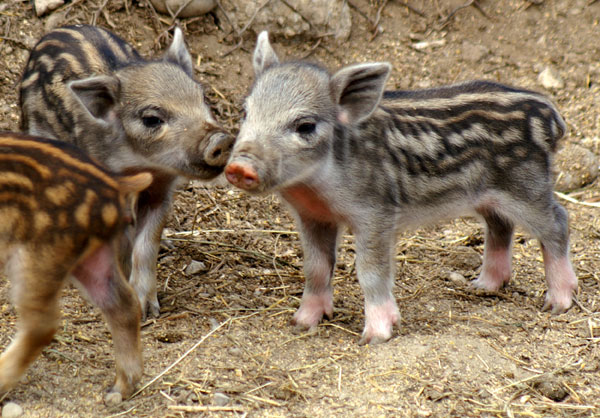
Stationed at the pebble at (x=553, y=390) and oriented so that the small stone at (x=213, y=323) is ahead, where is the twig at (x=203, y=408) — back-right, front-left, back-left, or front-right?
front-left

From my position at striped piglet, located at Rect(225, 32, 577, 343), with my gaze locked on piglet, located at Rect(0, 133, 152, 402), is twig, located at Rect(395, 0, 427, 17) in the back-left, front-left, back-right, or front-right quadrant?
back-right

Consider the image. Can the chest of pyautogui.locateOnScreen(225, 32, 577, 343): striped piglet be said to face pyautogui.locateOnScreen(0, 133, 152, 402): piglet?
yes

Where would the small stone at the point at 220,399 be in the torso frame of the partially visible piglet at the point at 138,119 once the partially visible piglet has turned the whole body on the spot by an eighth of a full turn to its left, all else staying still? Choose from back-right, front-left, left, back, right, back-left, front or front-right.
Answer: right

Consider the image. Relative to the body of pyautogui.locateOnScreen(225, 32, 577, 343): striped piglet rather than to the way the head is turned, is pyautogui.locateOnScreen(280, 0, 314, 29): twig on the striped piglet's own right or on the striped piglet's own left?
on the striped piglet's own right

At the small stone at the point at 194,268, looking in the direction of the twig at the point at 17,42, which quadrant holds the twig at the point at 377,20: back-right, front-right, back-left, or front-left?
front-right

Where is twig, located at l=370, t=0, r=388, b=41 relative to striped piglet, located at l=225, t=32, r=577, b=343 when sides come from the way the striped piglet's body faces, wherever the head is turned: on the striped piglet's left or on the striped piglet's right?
on the striped piglet's right

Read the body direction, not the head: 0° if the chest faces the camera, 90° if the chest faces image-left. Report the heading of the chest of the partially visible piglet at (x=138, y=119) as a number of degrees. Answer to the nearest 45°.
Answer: approximately 315°

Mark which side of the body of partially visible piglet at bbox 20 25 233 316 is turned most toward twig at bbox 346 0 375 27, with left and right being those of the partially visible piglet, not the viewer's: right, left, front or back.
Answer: left

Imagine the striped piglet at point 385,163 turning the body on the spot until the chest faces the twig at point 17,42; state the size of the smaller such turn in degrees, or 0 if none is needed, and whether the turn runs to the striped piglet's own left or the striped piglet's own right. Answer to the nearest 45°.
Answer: approximately 90° to the striped piglet's own right
